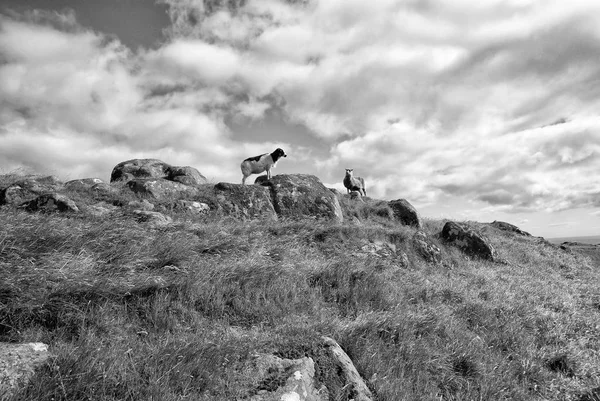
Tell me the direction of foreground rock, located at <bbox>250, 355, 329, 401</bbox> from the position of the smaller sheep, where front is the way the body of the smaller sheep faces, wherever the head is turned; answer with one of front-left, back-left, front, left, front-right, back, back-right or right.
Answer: front-left

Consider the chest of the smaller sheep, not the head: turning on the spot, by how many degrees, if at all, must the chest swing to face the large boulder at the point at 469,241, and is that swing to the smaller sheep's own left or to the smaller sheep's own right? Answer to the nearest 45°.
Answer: approximately 90° to the smaller sheep's own left

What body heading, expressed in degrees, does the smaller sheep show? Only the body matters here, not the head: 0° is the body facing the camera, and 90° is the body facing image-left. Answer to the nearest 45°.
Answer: approximately 45°
